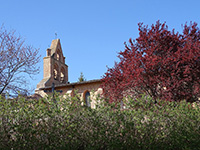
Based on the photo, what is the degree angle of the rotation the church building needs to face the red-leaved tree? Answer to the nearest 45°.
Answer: approximately 135° to its left

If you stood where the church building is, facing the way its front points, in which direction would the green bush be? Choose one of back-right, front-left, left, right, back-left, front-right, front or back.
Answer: back-left
